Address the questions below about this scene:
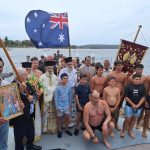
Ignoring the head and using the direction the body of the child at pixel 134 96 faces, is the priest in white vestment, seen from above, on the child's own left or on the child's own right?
on the child's own right

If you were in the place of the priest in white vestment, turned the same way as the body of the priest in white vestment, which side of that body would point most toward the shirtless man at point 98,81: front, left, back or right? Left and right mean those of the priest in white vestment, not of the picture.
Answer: left

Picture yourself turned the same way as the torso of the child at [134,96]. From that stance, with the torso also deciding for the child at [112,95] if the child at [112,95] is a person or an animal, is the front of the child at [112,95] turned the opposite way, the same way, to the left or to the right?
the same way

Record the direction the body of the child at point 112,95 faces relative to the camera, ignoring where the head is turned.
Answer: toward the camera

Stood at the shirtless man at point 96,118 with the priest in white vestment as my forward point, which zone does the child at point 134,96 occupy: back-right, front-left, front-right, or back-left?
back-right

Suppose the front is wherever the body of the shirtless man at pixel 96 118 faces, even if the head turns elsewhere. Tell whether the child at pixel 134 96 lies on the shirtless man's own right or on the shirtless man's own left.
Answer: on the shirtless man's own left

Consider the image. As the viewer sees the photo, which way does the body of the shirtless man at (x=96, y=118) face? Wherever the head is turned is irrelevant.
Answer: toward the camera

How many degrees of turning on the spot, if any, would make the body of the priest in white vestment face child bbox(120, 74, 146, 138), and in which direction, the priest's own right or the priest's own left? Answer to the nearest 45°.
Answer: approximately 90° to the priest's own left

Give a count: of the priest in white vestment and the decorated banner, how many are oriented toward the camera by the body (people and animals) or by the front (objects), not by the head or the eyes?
2
